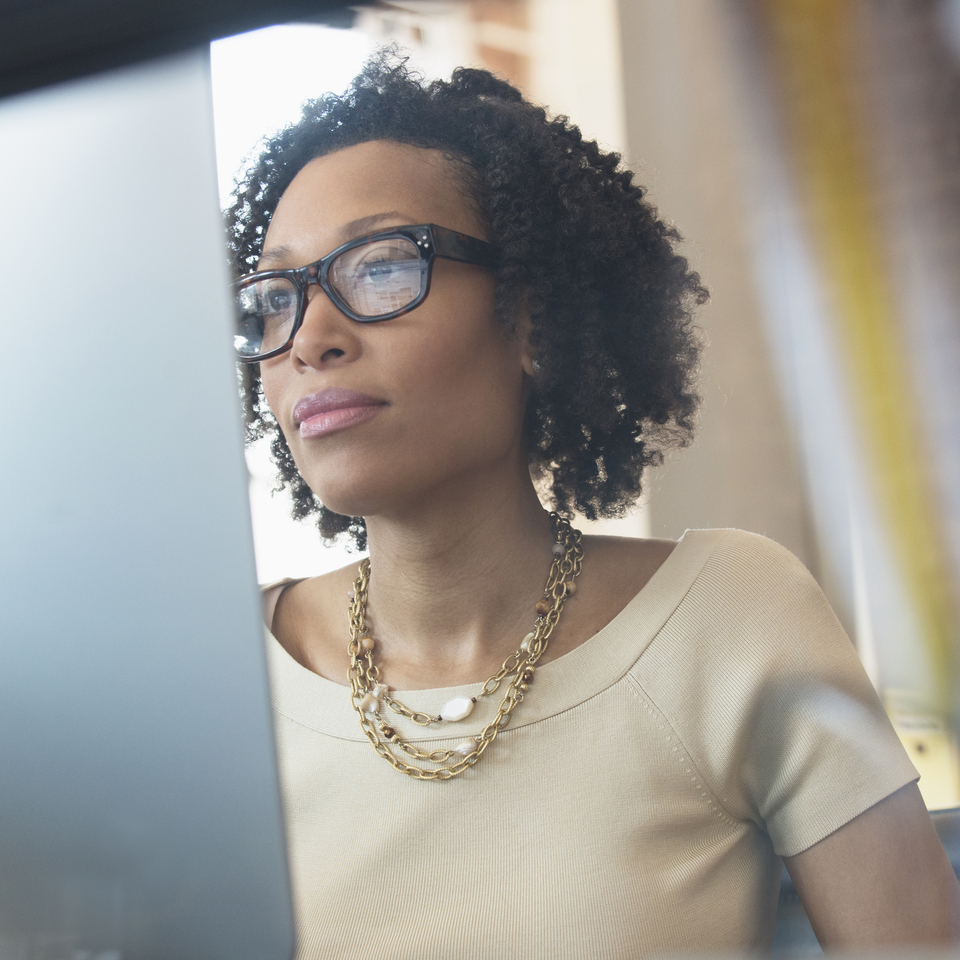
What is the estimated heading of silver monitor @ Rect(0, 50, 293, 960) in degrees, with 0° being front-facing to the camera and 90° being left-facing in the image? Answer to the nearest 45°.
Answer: approximately 225°

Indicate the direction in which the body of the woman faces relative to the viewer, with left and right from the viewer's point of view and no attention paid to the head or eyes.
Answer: facing the viewer and to the left of the viewer

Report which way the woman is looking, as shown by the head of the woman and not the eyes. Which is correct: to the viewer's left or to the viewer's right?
to the viewer's left
